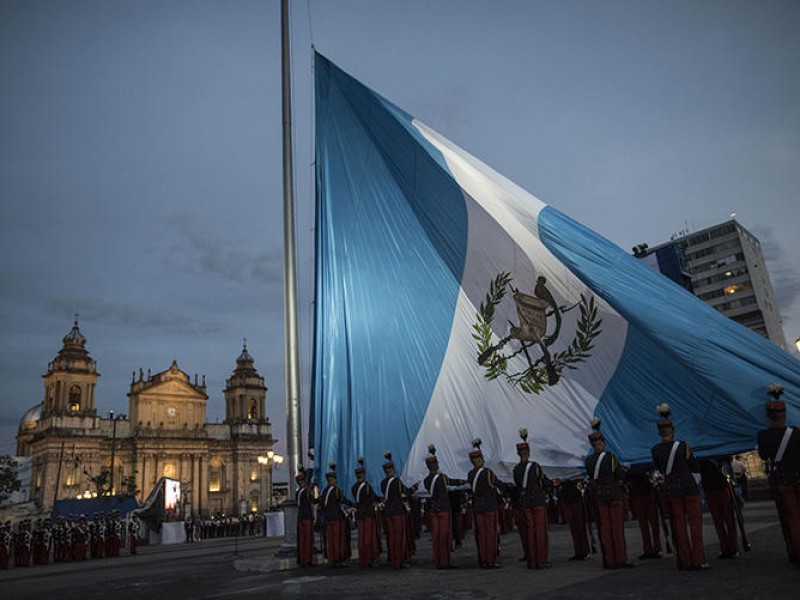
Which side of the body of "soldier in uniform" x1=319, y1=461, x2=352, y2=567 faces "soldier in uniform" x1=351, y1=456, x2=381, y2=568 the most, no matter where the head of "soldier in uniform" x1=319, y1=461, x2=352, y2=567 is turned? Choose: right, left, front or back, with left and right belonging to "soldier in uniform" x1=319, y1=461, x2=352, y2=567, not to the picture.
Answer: left

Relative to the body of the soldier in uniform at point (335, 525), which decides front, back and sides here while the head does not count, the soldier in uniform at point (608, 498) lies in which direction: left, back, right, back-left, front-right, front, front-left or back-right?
left

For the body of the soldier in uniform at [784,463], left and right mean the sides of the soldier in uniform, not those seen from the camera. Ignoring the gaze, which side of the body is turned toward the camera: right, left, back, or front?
back

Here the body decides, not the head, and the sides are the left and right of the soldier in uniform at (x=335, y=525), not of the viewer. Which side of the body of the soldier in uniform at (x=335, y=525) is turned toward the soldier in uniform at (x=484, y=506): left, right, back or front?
left

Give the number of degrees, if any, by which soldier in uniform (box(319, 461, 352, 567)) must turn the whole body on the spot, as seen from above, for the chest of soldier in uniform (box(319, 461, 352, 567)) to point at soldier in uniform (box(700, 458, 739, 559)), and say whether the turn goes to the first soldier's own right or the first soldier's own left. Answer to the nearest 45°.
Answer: approximately 90° to the first soldier's own left

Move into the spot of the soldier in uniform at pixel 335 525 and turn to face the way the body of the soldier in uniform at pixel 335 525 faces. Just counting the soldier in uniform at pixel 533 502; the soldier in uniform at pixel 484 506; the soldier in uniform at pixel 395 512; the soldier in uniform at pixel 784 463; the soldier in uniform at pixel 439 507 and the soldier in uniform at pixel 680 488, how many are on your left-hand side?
6

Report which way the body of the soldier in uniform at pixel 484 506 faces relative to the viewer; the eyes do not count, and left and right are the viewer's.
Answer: facing the viewer and to the left of the viewer

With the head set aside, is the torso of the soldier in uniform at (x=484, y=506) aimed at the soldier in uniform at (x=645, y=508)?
no
